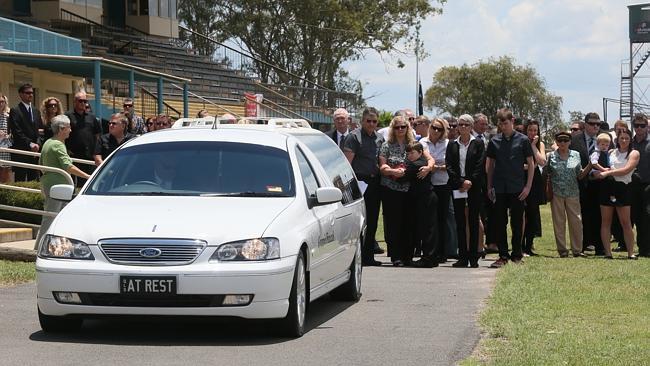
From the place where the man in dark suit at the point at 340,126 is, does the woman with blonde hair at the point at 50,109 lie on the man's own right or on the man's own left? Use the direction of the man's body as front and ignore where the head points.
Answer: on the man's own right

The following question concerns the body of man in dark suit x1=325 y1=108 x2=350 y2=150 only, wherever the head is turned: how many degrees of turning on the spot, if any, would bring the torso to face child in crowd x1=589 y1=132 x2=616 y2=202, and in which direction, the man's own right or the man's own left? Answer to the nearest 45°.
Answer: approximately 90° to the man's own left

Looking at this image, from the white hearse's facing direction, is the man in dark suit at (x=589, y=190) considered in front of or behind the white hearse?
behind

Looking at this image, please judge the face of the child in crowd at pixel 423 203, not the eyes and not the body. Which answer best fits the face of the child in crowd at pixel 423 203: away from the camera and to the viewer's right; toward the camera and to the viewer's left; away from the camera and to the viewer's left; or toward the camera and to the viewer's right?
toward the camera and to the viewer's left

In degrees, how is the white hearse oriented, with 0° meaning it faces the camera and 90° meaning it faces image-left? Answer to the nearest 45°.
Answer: approximately 45°

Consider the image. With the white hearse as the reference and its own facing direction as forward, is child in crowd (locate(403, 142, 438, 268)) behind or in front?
behind

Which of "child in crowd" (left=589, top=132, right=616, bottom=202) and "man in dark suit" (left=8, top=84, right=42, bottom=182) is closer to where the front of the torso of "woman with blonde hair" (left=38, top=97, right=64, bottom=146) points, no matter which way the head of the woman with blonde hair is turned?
the child in crowd
